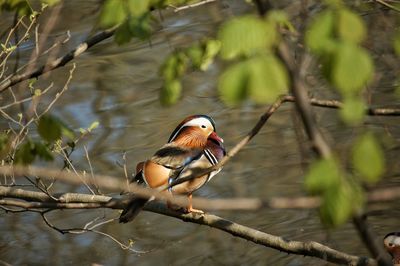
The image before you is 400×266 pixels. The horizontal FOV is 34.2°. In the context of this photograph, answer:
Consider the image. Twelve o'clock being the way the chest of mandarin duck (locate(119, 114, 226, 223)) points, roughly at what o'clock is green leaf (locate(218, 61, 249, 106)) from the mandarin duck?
The green leaf is roughly at 3 o'clock from the mandarin duck.

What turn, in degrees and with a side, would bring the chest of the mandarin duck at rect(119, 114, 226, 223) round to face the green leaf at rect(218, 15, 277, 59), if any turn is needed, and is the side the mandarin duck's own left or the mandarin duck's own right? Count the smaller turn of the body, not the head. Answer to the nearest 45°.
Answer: approximately 90° to the mandarin duck's own right

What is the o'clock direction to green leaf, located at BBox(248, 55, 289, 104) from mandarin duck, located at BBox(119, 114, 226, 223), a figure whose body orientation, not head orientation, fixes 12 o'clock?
The green leaf is roughly at 3 o'clock from the mandarin duck.

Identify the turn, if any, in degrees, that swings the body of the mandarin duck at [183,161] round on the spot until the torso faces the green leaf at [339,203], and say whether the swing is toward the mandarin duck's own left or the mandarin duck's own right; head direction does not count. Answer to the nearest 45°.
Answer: approximately 90° to the mandarin duck's own right

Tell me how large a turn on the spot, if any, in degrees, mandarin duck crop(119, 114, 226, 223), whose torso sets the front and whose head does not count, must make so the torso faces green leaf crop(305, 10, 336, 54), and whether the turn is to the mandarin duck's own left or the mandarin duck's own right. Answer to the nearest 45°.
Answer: approximately 90° to the mandarin duck's own right

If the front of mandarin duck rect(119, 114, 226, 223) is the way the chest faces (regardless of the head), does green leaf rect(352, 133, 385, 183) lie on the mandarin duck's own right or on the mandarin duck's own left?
on the mandarin duck's own right

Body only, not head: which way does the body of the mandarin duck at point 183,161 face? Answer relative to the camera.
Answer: to the viewer's right
